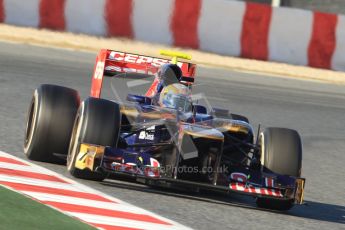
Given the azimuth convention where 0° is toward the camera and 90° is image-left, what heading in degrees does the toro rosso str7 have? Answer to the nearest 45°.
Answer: approximately 0°
